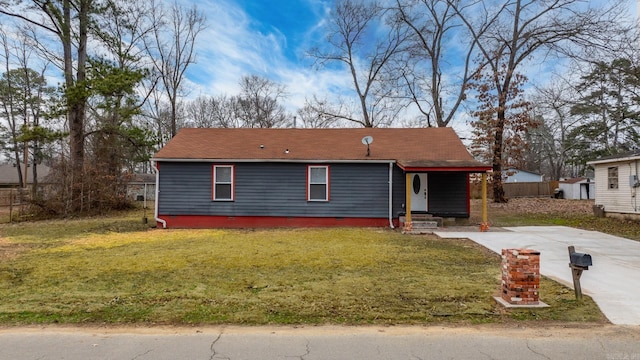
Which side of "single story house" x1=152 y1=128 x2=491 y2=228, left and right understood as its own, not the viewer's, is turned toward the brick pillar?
front

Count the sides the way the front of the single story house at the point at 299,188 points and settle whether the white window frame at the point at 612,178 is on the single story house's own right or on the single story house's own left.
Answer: on the single story house's own left

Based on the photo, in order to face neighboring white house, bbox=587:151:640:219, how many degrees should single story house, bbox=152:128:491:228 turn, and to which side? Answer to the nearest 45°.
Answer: approximately 90° to its left

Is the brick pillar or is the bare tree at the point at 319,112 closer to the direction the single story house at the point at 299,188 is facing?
the brick pillar

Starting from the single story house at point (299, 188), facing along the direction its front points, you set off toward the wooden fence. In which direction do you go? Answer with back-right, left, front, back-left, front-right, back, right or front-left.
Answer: back-left

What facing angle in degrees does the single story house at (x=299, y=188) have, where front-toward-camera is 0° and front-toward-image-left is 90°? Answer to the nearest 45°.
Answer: approximately 0°

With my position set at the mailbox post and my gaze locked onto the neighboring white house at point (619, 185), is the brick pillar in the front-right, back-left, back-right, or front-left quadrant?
back-left

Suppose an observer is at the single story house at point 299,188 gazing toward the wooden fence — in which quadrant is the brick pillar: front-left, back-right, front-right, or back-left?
back-right

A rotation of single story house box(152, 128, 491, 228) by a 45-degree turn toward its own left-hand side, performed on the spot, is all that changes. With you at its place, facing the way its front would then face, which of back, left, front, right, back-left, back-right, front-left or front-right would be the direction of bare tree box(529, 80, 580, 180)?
left

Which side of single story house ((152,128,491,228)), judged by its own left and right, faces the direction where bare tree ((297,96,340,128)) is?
back

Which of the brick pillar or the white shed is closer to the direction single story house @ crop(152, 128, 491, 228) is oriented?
the brick pillar
